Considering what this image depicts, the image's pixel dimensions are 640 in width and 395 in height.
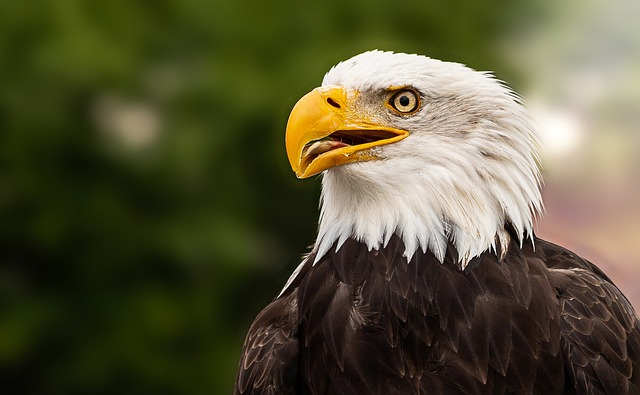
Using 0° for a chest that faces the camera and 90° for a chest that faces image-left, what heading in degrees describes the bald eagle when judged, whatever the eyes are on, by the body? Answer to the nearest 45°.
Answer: approximately 45°
